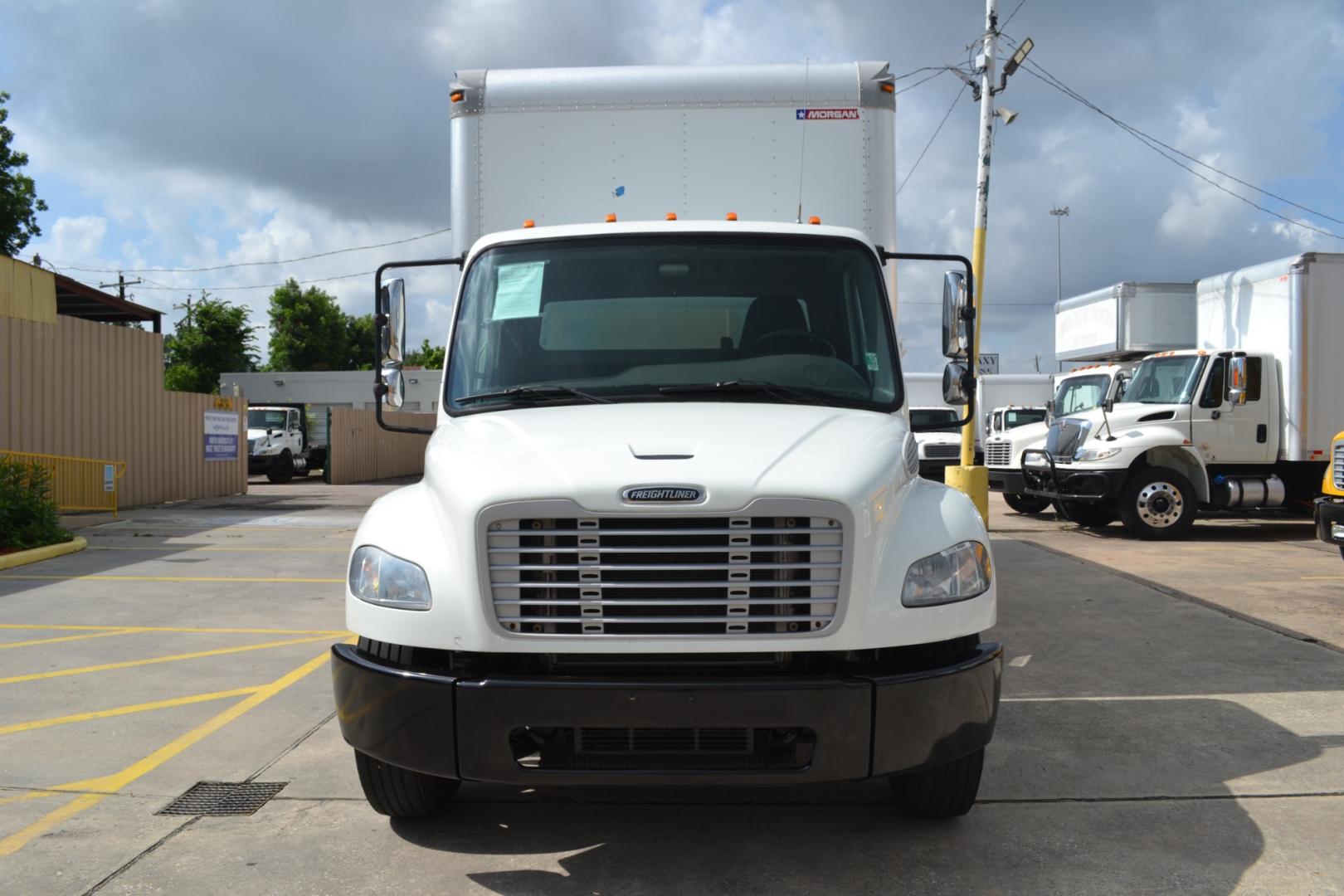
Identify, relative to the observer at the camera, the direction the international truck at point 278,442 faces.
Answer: facing the viewer and to the left of the viewer

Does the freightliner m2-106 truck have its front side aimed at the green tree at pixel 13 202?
no

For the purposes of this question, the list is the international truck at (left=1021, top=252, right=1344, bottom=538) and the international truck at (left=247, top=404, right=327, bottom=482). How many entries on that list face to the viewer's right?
0

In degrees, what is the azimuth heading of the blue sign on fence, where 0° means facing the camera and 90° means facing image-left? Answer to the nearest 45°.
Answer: approximately 315°

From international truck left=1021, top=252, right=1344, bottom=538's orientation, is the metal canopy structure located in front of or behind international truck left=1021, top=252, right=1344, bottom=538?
in front

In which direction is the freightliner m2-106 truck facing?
toward the camera

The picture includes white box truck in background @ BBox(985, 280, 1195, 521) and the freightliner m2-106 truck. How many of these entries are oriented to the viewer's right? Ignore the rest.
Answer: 0

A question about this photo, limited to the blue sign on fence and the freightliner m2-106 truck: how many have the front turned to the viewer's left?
0

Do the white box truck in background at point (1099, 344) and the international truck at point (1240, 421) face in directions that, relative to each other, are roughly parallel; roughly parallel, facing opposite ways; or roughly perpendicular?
roughly parallel

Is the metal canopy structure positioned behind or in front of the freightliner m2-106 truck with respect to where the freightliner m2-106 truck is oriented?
behind

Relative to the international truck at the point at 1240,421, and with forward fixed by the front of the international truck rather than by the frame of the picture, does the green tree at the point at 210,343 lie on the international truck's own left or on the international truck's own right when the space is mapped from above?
on the international truck's own right

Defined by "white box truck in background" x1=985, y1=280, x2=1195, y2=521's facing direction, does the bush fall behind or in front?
in front
